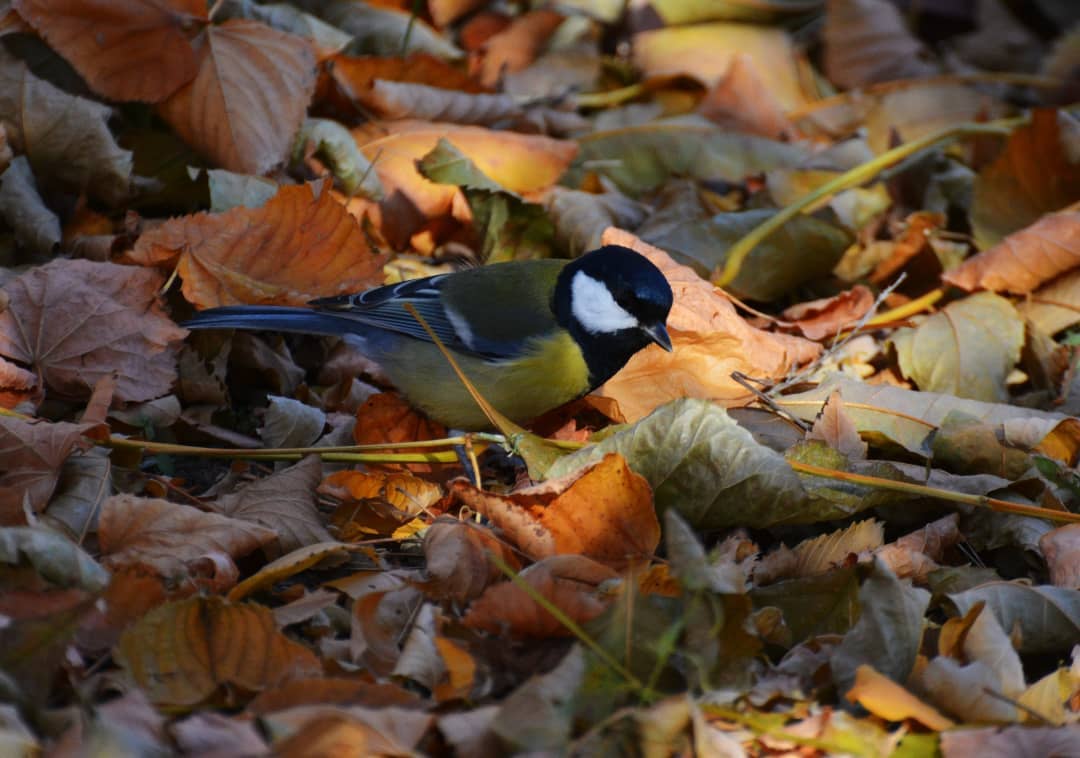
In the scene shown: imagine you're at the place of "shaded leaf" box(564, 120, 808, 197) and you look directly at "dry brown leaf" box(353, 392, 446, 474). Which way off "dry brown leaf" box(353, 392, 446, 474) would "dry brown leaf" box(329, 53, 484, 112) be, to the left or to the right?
right

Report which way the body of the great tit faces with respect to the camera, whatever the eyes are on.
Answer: to the viewer's right

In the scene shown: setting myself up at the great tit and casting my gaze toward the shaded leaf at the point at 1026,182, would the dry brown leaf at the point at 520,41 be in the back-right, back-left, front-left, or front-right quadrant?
front-left

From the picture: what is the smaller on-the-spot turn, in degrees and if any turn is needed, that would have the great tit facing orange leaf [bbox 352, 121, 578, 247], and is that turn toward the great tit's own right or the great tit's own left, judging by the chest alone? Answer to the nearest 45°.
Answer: approximately 90° to the great tit's own left

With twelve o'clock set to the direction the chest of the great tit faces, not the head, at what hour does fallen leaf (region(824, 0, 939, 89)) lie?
The fallen leaf is roughly at 10 o'clock from the great tit.

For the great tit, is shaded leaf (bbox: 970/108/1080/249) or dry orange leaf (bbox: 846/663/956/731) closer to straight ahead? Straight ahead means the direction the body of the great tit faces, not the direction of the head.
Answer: the shaded leaf

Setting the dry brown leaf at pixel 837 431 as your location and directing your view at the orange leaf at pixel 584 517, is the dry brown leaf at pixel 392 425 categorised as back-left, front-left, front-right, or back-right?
front-right

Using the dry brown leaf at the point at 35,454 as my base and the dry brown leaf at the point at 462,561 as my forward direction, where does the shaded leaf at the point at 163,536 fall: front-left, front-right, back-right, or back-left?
front-right

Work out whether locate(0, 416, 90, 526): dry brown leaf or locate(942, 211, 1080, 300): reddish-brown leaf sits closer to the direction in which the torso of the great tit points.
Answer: the reddish-brown leaf

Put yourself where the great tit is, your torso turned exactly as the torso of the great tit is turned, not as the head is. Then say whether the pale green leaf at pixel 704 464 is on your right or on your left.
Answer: on your right

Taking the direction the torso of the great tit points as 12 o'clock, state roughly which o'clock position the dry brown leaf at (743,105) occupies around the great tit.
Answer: The dry brown leaf is roughly at 10 o'clock from the great tit.

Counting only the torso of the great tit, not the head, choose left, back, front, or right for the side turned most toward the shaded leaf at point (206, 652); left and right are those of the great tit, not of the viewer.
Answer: right
